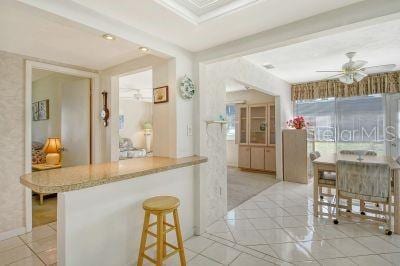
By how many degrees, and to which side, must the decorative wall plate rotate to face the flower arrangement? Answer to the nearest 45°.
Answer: approximately 90° to its left

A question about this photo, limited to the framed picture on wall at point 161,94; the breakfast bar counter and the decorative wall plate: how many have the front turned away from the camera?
0

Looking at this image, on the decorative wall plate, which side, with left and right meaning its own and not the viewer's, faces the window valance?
left

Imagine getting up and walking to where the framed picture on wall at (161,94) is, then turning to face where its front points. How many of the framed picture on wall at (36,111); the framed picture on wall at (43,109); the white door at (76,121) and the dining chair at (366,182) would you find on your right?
3

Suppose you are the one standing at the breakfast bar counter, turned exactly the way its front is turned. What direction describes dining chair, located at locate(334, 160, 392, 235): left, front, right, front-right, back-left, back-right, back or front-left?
front-left

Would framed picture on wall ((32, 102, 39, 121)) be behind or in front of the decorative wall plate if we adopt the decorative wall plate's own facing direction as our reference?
behind

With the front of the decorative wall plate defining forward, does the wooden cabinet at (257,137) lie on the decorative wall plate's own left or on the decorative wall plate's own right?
on the decorative wall plate's own left

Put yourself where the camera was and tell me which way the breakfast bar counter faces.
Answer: facing the viewer and to the right of the viewer

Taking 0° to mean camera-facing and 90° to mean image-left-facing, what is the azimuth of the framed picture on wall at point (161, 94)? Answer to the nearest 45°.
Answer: approximately 45°

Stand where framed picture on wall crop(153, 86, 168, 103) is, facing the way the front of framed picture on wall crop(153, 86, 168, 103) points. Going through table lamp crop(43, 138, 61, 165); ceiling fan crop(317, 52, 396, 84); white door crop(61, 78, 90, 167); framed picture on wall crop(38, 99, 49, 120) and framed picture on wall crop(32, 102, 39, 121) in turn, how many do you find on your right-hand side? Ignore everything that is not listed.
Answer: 4
